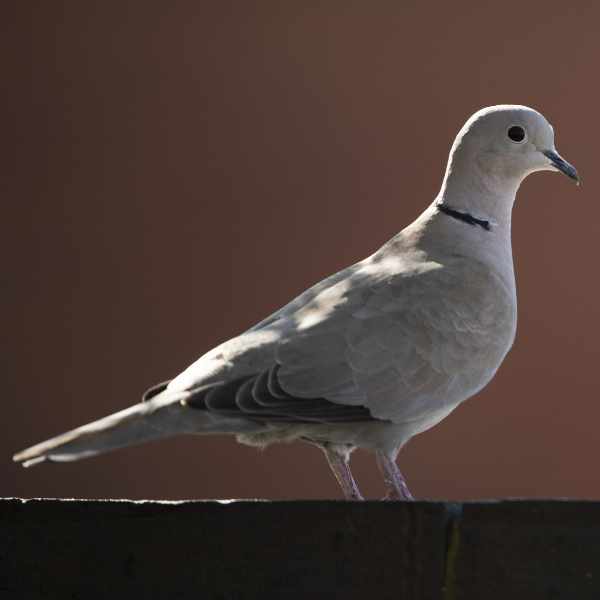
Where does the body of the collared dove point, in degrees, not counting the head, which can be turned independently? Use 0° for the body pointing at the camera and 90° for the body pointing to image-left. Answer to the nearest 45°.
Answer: approximately 270°
